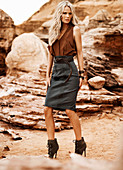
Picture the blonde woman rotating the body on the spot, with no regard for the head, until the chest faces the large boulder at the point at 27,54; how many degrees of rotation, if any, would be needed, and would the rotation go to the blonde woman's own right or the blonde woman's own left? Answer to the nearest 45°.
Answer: approximately 180°

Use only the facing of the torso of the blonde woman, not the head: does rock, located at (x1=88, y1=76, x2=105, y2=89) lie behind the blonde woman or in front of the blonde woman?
behind

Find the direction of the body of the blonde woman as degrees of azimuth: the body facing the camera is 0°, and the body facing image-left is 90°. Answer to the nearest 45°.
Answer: approximately 0°

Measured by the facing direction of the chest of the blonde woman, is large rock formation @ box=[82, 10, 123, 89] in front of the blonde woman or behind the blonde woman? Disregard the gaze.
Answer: behind

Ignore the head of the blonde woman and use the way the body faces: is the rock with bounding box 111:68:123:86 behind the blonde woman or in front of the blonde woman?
behind
